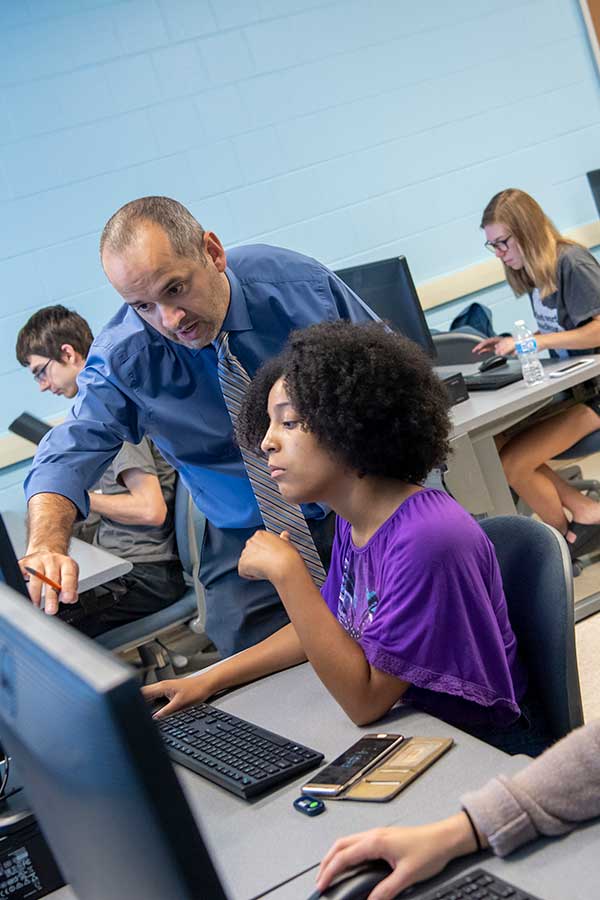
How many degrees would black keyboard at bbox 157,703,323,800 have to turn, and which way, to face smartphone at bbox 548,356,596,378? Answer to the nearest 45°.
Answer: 0° — it already faces it

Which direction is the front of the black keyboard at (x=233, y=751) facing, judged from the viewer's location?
facing away from the viewer and to the right of the viewer

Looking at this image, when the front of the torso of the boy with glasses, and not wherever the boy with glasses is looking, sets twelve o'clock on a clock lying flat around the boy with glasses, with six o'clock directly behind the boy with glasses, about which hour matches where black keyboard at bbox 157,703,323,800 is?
The black keyboard is roughly at 9 o'clock from the boy with glasses.

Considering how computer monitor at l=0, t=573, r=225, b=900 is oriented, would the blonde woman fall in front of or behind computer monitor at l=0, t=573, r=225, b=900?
in front

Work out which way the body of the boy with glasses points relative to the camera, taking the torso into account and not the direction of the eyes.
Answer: to the viewer's left

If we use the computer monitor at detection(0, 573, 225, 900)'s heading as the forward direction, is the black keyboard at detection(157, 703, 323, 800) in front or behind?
in front

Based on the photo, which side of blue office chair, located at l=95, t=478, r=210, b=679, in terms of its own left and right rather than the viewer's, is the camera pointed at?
left

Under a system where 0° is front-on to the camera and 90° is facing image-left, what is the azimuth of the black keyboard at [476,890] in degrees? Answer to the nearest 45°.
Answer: approximately 225°

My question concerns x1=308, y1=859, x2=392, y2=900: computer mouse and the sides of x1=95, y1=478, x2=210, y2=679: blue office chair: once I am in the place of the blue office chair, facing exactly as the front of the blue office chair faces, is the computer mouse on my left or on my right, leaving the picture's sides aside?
on my left

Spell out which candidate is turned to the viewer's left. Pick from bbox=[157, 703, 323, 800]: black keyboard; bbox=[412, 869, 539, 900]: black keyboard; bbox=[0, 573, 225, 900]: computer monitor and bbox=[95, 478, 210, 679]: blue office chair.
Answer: the blue office chair

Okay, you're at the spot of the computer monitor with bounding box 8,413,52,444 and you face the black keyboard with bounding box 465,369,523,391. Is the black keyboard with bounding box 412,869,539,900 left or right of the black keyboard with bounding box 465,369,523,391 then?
right

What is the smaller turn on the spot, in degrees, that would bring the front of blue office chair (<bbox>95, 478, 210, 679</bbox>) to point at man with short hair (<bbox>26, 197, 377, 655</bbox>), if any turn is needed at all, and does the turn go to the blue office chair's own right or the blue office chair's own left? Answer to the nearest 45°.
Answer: approximately 90° to the blue office chair's own left

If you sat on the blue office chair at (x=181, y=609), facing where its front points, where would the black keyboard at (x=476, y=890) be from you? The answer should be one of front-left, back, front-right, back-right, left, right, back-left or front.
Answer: left

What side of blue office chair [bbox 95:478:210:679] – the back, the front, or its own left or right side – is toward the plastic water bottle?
back

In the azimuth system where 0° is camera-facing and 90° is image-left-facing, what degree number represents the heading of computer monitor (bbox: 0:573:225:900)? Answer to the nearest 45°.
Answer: approximately 225°
